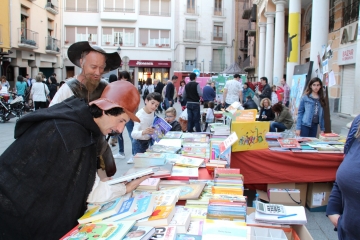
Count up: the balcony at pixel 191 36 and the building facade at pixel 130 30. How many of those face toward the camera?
2

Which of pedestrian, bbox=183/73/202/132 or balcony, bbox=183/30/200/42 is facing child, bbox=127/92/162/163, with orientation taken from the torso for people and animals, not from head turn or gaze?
the balcony

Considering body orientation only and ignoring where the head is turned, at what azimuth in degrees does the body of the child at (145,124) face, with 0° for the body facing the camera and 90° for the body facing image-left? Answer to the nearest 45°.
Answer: approximately 315°

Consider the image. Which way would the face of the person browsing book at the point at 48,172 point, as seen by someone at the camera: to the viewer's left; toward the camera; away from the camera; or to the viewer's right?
to the viewer's right

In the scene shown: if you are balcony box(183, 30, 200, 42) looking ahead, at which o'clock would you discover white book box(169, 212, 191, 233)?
The white book is roughly at 12 o'clock from the balcony.

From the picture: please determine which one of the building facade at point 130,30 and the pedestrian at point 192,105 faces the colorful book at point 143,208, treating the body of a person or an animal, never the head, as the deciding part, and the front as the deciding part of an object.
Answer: the building facade

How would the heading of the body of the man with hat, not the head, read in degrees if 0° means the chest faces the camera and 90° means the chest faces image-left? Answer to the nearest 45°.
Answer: approximately 315°

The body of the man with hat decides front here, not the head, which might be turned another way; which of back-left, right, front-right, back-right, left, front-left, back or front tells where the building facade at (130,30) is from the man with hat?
back-left

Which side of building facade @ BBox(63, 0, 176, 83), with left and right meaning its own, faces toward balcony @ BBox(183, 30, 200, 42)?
left

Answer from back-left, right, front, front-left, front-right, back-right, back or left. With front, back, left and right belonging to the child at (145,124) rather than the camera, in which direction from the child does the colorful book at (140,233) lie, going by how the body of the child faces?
front-right
